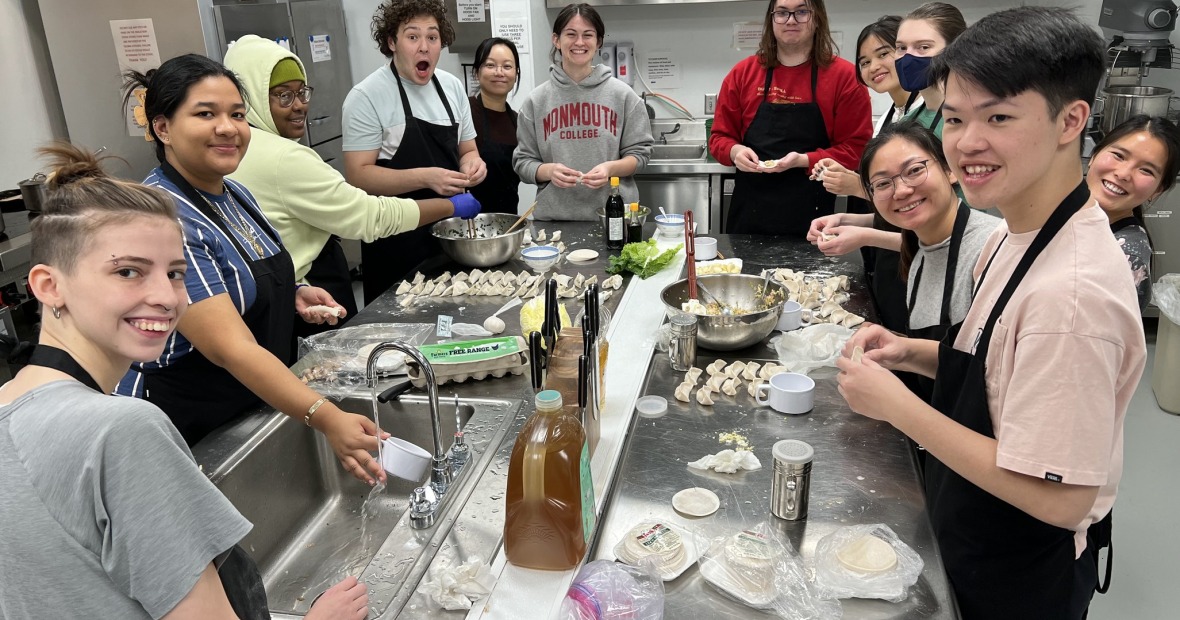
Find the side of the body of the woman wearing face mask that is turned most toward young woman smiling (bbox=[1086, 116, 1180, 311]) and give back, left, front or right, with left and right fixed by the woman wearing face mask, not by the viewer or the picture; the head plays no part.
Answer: left

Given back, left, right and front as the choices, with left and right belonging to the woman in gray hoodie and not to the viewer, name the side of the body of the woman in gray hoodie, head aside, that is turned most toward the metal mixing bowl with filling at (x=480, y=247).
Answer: front

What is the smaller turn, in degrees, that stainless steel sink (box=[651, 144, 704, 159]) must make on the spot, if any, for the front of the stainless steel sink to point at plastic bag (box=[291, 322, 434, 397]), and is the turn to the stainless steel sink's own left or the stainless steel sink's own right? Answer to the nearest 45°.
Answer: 0° — it already faces it

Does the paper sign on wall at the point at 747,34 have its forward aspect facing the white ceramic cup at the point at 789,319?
yes

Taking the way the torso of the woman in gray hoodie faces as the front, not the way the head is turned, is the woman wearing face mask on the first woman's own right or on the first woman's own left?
on the first woman's own left

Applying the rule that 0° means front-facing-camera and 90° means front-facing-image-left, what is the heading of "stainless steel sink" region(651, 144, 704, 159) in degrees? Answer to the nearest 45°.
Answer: approximately 0°

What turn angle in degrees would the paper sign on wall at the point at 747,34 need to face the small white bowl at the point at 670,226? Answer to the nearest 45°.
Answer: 0° — it already faces it

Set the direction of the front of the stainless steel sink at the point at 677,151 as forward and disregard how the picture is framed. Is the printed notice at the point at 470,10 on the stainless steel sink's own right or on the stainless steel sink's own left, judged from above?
on the stainless steel sink's own right

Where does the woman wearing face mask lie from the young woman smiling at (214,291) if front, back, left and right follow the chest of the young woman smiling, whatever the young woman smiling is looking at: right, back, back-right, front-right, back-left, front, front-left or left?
front-left

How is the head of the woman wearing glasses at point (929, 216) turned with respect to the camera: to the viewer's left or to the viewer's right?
to the viewer's left

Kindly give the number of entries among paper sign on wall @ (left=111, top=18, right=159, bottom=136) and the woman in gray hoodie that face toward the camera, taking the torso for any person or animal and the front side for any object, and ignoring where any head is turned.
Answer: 2

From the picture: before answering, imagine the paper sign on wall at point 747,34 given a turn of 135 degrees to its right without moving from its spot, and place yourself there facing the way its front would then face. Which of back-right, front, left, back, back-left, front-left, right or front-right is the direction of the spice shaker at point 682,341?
back-left

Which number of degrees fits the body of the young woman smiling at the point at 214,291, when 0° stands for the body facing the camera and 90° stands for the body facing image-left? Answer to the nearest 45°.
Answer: approximately 315°

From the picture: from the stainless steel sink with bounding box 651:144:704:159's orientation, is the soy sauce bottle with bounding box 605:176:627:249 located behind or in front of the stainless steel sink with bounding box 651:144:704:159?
in front
